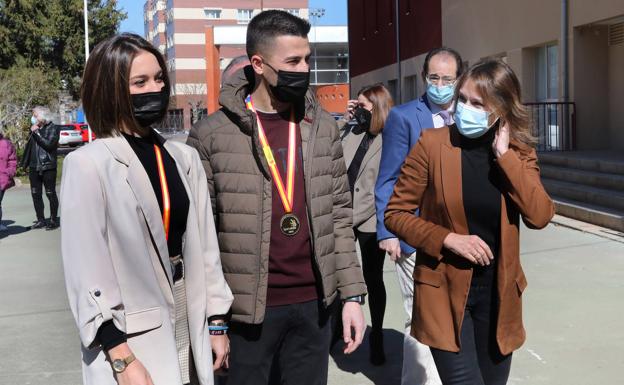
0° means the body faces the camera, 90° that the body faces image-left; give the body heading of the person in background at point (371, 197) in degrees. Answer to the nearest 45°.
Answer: approximately 45°

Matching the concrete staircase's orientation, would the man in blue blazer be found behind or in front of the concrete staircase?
in front

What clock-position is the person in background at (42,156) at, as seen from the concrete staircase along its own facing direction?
The person in background is roughly at 1 o'clock from the concrete staircase.

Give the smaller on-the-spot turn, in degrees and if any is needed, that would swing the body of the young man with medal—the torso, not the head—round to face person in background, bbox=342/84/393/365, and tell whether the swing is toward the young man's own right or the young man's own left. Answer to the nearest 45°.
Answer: approximately 135° to the young man's own left

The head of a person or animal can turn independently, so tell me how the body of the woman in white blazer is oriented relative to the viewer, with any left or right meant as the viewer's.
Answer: facing the viewer and to the right of the viewer

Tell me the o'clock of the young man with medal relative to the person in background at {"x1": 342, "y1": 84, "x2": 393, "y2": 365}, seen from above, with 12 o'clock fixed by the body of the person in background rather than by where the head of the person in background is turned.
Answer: The young man with medal is roughly at 11 o'clock from the person in background.

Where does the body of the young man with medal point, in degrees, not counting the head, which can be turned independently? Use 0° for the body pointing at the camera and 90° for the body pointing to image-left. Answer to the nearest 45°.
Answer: approximately 315°

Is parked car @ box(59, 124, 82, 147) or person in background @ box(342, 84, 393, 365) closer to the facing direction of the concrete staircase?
the person in background

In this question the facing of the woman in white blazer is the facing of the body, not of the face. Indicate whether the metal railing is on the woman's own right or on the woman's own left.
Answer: on the woman's own left

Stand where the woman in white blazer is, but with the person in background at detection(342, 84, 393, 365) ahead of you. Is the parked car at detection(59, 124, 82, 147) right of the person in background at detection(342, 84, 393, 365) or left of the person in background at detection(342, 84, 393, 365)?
left

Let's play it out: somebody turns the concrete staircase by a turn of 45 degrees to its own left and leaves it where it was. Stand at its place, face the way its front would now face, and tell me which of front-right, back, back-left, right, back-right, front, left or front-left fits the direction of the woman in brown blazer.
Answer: front

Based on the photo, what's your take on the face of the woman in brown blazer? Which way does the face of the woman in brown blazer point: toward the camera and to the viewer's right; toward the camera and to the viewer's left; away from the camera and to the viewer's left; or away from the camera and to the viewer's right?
toward the camera and to the viewer's left

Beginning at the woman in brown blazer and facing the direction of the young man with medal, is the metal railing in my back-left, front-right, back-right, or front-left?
back-right

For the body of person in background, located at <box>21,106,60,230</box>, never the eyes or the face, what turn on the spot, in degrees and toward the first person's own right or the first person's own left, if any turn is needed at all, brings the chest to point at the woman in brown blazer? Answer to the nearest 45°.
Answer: approximately 45° to the first person's own left
